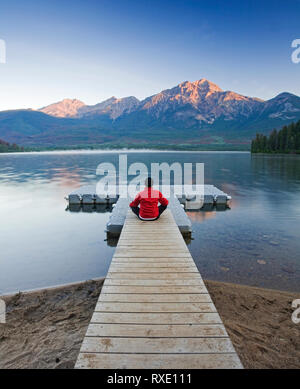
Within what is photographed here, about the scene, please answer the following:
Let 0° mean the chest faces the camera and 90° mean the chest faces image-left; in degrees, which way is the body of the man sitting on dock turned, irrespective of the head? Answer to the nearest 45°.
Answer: approximately 180°
